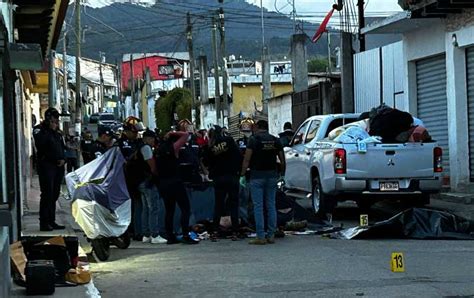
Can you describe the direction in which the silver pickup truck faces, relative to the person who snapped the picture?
facing away from the viewer and to the left of the viewer

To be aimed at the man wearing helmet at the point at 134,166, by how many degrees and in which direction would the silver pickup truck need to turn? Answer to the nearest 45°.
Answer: approximately 90° to its left

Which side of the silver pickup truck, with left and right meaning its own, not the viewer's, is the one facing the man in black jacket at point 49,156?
left

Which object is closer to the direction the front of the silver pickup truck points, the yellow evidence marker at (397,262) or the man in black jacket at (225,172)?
the man in black jacket

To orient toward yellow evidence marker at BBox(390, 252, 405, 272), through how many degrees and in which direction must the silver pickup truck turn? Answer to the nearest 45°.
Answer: approximately 135° to its left
